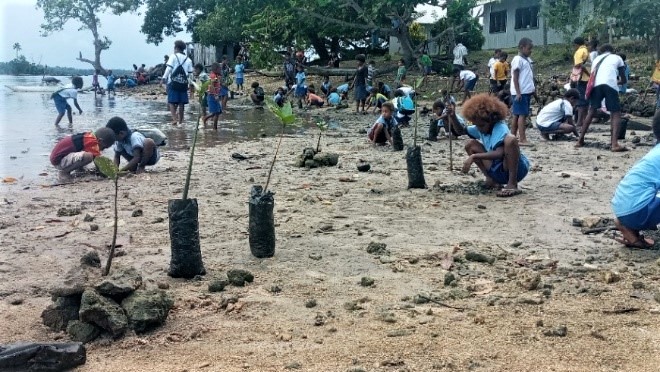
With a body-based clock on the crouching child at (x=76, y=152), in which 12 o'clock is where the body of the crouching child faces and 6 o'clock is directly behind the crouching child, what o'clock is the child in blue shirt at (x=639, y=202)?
The child in blue shirt is roughly at 2 o'clock from the crouching child.

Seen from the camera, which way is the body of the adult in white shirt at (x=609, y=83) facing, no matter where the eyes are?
away from the camera

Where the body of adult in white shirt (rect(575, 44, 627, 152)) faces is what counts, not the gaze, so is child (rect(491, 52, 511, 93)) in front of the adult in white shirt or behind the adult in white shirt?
in front

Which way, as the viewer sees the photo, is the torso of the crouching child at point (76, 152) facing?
to the viewer's right
